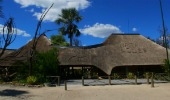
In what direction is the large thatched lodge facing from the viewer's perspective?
toward the camera

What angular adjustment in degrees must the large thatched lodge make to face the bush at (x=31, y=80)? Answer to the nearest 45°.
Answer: approximately 45° to its right

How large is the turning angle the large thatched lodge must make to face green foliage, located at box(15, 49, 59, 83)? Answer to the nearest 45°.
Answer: approximately 45° to its right

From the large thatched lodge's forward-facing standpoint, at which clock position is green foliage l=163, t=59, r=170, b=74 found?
The green foliage is roughly at 10 o'clock from the large thatched lodge.

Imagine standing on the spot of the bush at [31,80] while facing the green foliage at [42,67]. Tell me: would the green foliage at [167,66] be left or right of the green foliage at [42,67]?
right
